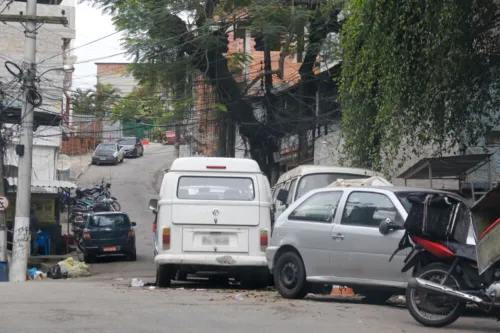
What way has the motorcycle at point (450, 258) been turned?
to the viewer's right

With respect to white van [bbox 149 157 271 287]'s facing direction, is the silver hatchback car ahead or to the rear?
to the rear

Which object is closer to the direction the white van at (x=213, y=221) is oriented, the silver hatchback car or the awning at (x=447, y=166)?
the awning

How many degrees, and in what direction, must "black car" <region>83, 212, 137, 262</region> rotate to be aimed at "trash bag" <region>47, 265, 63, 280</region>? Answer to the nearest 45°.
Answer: approximately 180°

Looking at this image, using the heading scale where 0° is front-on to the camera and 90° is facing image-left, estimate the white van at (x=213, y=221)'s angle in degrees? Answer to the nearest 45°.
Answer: approximately 180°

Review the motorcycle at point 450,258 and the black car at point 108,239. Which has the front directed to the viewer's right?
the motorcycle

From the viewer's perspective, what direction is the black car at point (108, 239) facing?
away from the camera

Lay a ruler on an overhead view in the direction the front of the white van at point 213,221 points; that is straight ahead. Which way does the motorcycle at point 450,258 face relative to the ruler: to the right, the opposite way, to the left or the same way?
to the right

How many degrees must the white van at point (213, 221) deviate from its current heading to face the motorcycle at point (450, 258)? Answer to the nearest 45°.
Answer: approximately 135° to its right

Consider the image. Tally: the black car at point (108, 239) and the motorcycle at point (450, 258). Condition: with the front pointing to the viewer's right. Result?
1
